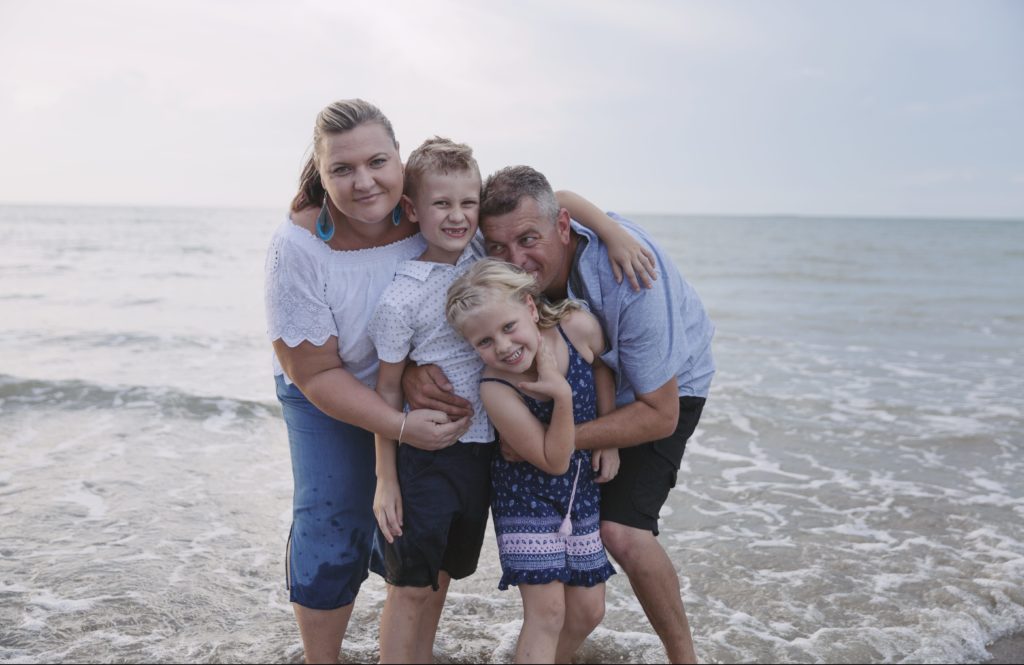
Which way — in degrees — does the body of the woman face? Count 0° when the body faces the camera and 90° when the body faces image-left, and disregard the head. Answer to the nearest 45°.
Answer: approximately 315°

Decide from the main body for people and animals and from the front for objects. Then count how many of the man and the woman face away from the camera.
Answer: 0

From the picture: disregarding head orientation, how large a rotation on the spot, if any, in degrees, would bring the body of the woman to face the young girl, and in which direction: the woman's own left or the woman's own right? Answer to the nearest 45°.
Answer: approximately 45° to the woman's own left

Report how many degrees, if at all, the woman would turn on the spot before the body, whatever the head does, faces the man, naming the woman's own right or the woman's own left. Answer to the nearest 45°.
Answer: approximately 45° to the woman's own left

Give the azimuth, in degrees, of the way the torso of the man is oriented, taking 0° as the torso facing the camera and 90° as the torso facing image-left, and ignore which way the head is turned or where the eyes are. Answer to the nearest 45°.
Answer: approximately 45°
